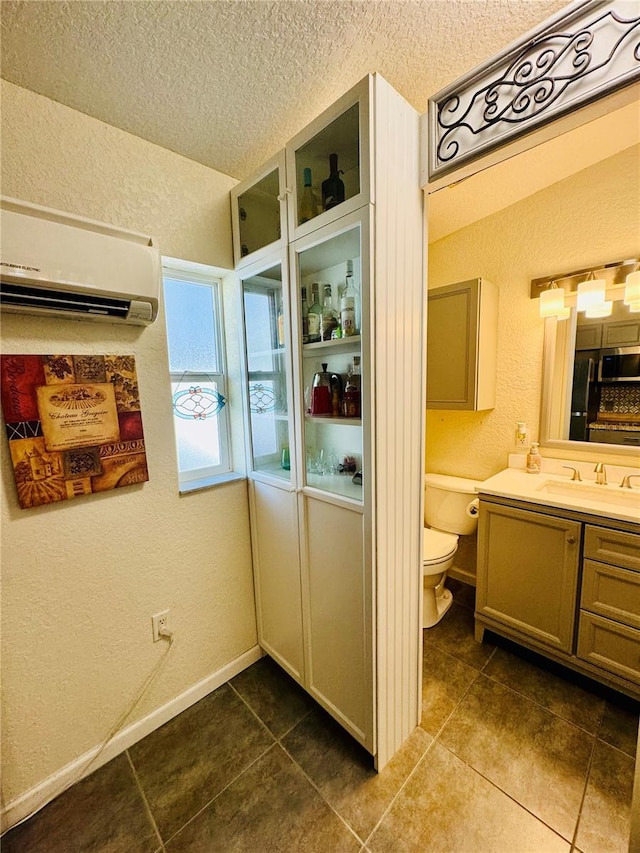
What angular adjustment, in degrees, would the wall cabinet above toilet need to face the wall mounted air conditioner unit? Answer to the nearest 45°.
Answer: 0° — it already faces it

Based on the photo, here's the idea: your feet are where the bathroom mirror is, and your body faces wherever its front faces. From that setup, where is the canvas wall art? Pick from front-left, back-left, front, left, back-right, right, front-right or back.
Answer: front

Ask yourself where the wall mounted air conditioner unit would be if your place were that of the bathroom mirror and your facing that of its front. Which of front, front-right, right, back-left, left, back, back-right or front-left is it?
front

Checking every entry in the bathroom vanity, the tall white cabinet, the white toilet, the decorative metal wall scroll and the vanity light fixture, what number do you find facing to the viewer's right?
0

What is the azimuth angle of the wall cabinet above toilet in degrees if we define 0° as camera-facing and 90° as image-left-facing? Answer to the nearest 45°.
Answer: approximately 45°

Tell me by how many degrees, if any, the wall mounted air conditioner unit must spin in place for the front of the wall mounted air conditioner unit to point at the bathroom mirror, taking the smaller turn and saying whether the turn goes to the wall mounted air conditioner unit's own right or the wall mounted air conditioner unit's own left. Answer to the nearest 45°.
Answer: approximately 45° to the wall mounted air conditioner unit's own left

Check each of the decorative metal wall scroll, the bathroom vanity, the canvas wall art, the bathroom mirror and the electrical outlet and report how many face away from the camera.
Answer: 0

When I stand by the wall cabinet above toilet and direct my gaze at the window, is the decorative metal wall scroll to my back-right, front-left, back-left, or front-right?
front-left

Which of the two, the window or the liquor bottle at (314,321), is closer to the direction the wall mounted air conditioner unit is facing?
the liquor bottle

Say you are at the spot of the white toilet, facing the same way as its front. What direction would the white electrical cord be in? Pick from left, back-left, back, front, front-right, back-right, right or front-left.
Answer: front

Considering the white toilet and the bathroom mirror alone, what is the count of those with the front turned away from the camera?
0

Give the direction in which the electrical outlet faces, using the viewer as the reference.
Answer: facing the viewer and to the right of the viewer

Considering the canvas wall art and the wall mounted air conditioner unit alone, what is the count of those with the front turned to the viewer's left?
0

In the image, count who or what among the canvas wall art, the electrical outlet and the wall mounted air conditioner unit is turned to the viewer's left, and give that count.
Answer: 0

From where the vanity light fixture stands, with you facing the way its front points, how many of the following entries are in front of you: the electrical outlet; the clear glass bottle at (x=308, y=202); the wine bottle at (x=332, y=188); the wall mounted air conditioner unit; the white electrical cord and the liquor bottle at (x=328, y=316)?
6

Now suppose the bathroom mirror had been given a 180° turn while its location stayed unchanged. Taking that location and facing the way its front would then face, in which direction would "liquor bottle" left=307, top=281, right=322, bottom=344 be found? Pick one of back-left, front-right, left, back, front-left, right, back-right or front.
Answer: back

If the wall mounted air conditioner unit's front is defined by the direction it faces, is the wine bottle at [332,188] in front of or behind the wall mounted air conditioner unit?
in front
